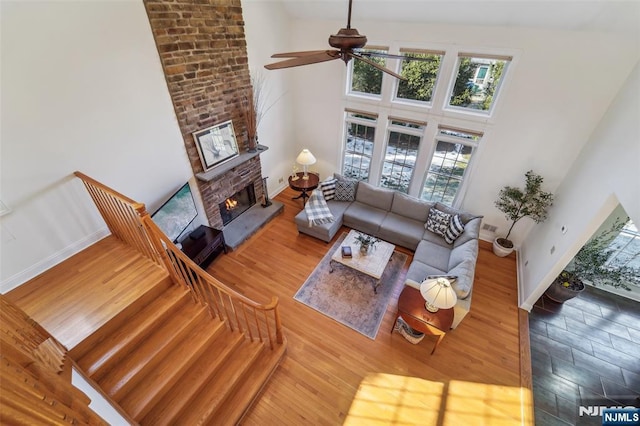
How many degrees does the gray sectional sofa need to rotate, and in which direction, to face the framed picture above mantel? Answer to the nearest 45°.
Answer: approximately 45° to its right

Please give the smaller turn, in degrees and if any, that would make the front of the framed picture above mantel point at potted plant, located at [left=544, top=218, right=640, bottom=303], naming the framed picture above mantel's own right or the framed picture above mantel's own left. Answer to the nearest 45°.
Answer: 0° — it already faces it

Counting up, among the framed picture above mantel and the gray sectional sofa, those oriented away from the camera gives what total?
0

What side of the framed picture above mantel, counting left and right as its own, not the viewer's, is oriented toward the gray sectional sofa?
front

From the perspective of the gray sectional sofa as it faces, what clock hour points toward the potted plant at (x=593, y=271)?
The potted plant is roughly at 8 o'clock from the gray sectional sofa.

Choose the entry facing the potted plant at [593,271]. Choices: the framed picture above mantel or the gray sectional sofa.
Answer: the framed picture above mantel

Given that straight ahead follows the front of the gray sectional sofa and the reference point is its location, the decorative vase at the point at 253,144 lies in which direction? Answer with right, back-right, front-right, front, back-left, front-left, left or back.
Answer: front-right

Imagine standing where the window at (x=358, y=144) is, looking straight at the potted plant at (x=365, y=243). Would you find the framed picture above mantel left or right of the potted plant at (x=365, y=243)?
right

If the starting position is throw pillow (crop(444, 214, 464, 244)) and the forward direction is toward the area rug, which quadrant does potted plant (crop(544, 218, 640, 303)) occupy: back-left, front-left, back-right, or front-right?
back-left

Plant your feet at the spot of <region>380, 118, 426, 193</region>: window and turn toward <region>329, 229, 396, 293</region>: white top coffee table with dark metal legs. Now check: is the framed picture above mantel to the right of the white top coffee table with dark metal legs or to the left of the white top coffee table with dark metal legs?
right
